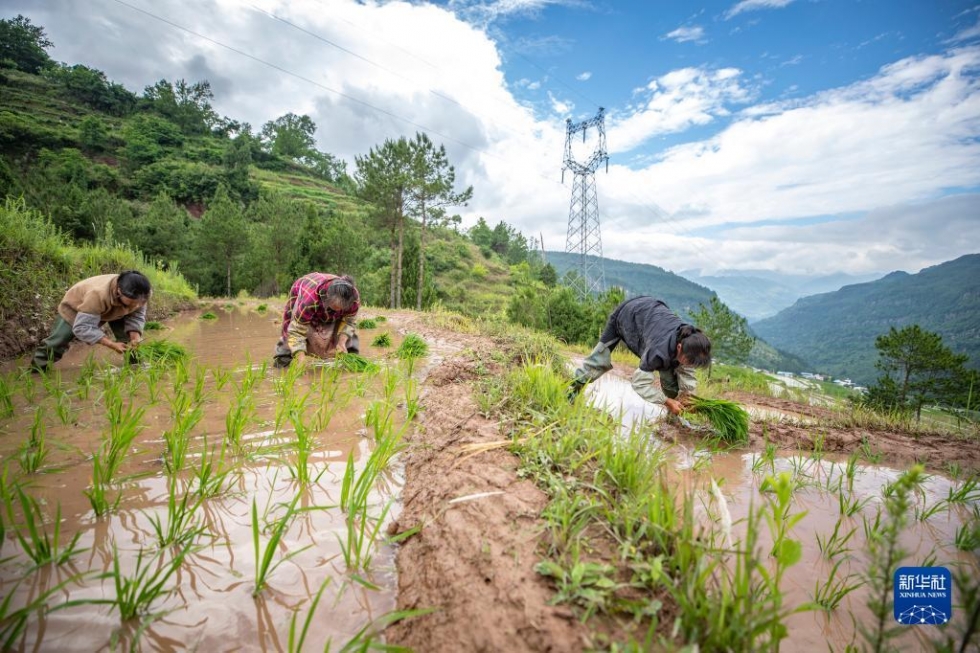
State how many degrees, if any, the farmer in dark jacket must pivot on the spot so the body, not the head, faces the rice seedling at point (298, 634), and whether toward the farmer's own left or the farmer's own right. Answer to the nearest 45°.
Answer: approximately 45° to the farmer's own right

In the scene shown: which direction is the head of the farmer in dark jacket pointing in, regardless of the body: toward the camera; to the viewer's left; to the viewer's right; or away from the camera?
to the viewer's right

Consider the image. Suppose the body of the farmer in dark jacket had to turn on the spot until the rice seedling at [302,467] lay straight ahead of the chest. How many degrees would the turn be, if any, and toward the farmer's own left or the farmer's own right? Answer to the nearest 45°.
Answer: approximately 90° to the farmer's own right

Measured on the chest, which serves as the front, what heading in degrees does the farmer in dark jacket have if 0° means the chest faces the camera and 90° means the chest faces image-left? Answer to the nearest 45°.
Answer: approximately 315°

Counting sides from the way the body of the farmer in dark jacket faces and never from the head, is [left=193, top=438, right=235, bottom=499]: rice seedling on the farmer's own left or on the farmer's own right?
on the farmer's own right

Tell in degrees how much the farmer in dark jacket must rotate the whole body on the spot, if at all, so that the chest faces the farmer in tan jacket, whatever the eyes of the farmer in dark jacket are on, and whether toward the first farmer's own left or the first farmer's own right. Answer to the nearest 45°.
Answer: approximately 135° to the first farmer's own right
